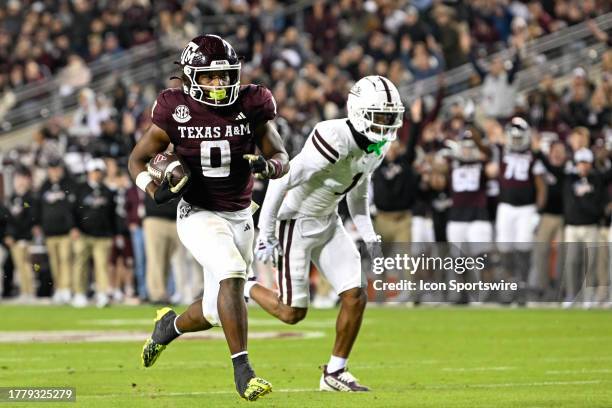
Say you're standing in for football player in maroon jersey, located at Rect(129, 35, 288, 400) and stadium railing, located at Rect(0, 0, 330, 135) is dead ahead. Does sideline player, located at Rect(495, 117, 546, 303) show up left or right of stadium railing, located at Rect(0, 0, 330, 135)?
right

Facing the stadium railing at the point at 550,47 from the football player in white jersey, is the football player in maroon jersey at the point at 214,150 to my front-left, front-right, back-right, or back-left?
back-left

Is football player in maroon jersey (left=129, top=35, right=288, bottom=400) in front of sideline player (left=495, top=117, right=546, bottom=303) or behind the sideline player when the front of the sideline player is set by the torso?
in front

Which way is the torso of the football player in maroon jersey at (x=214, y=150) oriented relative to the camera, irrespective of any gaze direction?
toward the camera

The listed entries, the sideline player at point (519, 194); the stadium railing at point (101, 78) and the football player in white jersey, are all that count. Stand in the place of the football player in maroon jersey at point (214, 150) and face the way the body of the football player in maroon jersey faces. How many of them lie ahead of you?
0

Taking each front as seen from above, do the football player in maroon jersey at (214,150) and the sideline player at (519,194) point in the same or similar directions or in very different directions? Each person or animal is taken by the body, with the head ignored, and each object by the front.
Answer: same or similar directions

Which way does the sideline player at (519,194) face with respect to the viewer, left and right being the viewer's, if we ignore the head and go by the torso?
facing the viewer

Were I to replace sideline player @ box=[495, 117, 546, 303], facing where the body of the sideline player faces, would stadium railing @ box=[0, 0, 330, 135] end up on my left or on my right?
on my right

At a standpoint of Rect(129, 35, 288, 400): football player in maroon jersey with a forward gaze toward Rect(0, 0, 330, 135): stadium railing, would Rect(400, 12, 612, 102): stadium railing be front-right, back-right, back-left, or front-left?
front-right

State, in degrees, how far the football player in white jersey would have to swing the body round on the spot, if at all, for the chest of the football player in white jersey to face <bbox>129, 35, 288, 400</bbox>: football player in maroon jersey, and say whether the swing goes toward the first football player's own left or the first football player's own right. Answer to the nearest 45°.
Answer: approximately 90° to the first football player's own right

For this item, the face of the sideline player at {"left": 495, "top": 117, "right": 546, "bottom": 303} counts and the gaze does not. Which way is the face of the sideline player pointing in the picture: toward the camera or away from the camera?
toward the camera

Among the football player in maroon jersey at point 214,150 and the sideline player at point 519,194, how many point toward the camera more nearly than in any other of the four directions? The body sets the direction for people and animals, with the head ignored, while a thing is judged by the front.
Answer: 2

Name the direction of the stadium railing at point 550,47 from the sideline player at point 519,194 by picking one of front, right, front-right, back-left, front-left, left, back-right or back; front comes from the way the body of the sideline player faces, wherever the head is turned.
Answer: back
